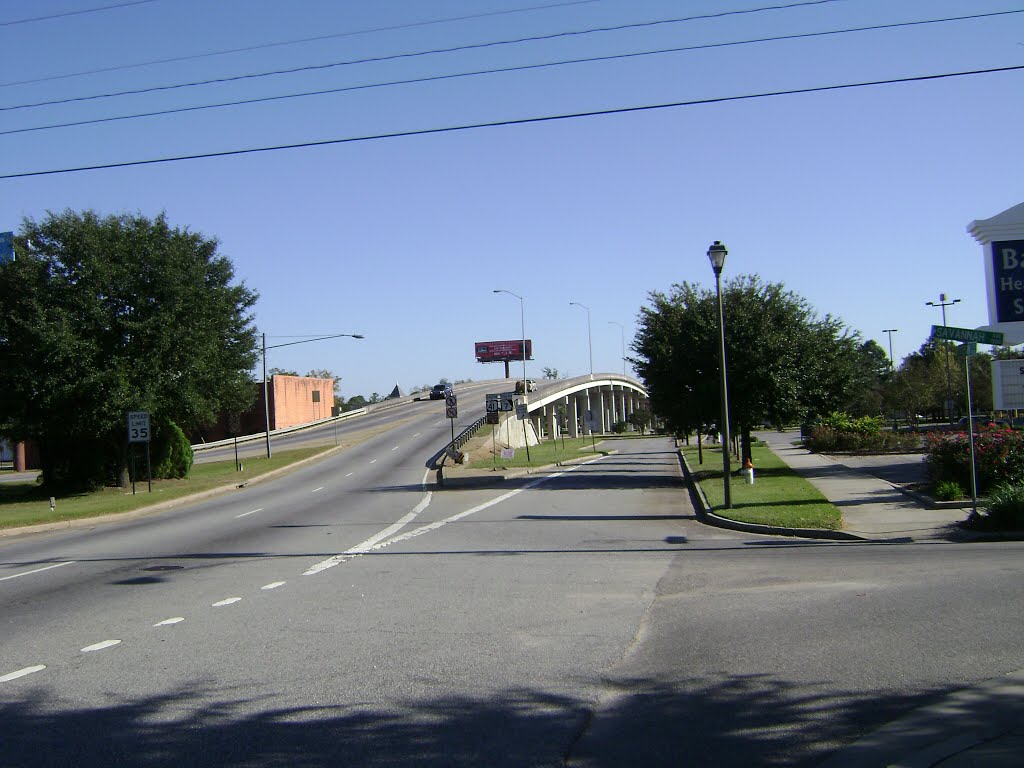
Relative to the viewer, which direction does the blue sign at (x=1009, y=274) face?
toward the camera

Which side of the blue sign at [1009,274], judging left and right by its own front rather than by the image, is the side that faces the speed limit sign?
right

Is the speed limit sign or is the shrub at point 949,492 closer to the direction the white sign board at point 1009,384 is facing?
the shrub

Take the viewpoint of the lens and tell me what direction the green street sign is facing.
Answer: facing the viewer

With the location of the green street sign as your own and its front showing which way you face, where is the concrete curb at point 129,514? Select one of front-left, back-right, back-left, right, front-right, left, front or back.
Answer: right
